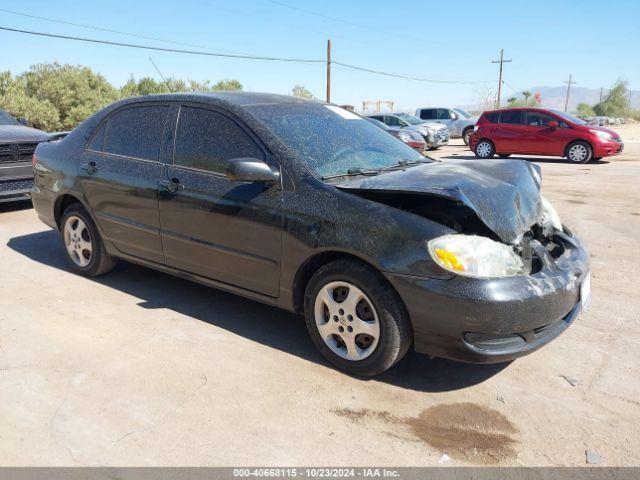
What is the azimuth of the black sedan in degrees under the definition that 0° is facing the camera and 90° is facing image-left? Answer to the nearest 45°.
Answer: approximately 315°

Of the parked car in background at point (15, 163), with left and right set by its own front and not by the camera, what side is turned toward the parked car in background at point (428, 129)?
left

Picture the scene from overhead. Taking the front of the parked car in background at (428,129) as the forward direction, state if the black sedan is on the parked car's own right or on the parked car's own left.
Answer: on the parked car's own right

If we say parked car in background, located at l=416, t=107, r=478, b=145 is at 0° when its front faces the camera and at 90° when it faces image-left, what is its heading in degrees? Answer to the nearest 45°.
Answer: approximately 315°

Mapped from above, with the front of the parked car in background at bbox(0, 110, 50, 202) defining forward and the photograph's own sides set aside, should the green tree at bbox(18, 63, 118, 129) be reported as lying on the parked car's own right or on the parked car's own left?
on the parked car's own left

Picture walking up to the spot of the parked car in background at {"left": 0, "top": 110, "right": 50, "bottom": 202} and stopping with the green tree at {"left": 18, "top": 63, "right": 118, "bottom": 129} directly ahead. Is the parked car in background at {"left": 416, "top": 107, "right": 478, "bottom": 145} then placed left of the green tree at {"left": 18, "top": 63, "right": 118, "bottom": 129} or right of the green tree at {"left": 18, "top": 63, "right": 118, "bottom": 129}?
right

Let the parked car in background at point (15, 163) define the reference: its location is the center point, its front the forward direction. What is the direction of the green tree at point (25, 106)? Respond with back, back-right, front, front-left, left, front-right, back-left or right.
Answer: back-left

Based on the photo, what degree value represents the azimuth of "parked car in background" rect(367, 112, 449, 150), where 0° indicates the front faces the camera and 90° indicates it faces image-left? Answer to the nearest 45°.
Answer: approximately 315°
